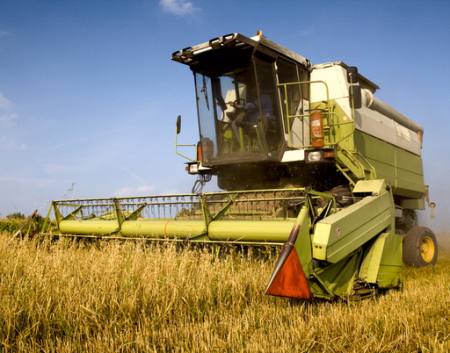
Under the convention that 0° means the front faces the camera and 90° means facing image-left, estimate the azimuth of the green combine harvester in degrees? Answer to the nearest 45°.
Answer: approximately 45°
